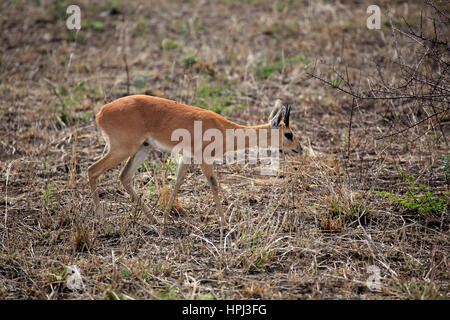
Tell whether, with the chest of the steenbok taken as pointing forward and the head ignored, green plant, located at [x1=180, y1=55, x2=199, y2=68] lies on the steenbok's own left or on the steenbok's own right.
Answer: on the steenbok's own left

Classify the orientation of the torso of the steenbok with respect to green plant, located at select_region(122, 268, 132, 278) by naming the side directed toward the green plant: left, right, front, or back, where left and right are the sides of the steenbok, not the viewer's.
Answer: right

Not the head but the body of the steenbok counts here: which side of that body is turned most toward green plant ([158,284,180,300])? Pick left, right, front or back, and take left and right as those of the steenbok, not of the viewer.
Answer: right

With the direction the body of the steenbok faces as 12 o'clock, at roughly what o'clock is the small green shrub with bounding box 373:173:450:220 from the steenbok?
The small green shrub is roughly at 12 o'clock from the steenbok.

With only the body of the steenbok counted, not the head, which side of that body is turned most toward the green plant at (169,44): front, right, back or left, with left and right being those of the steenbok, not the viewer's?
left

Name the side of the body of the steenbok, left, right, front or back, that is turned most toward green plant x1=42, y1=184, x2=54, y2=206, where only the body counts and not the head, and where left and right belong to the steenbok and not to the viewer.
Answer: back

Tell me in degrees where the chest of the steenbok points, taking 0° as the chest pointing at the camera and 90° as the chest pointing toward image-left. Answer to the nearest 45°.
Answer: approximately 270°

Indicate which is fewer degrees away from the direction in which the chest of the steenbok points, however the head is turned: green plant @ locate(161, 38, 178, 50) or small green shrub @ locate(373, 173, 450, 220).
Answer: the small green shrub

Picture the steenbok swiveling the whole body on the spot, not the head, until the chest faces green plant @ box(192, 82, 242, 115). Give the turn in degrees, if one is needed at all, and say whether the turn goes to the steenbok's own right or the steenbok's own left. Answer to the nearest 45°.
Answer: approximately 90° to the steenbok's own left

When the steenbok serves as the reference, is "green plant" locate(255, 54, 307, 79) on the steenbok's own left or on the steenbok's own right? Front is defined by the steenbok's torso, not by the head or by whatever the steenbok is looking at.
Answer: on the steenbok's own left

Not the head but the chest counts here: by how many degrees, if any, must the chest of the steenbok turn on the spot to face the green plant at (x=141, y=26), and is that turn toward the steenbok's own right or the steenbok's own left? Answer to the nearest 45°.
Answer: approximately 90° to the steenbok's own left
